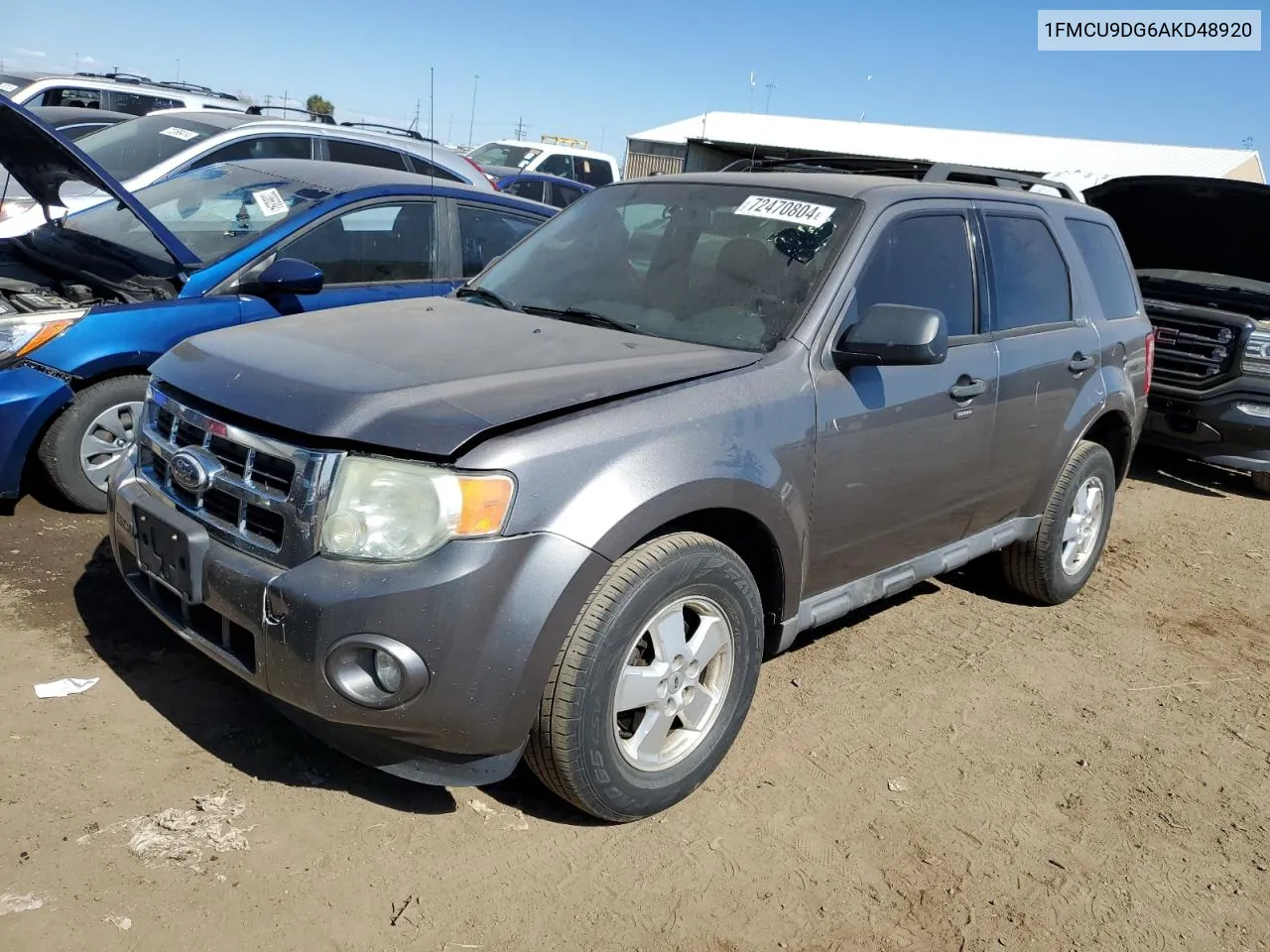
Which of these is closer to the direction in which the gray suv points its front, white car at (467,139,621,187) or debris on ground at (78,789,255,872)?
the debris on ground

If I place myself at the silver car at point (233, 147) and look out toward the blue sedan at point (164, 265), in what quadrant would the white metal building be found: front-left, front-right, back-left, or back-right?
back-left

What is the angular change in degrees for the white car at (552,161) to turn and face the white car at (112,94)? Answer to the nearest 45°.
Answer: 0° — it already faces it

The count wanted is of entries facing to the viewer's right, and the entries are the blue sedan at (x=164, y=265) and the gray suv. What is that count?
0

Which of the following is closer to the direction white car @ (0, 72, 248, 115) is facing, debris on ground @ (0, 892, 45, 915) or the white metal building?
the debris on ground

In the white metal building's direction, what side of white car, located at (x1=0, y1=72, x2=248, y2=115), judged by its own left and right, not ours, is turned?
back

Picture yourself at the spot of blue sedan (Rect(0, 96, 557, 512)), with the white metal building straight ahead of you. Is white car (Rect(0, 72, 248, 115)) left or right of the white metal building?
left

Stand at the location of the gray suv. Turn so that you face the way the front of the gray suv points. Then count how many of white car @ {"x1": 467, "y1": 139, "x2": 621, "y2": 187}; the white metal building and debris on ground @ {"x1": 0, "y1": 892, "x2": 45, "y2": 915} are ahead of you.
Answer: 1

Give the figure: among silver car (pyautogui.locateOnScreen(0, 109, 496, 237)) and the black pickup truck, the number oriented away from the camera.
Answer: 0

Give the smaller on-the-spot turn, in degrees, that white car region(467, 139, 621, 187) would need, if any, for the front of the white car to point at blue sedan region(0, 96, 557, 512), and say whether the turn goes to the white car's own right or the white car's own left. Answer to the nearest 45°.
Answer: approximately 45° to the white car's own left

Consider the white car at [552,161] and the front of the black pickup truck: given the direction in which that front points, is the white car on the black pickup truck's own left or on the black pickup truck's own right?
on the black pickup truck's own right
